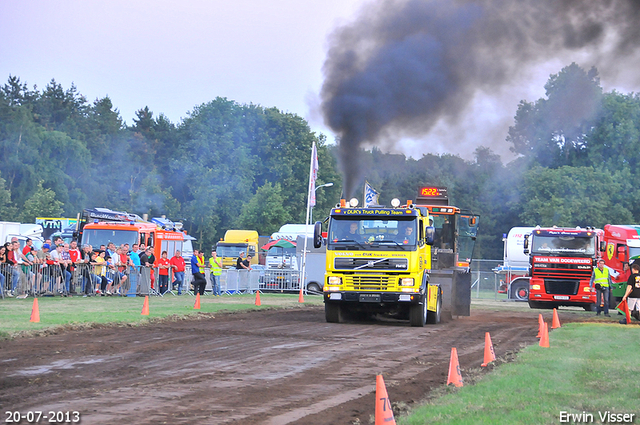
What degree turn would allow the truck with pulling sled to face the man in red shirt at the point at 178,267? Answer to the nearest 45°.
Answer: approximately 135° to its right

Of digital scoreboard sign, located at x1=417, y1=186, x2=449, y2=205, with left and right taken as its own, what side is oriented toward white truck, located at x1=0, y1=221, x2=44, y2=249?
right

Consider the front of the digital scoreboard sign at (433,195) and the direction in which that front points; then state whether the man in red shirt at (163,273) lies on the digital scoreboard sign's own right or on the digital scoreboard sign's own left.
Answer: on the digital scoreboard sign's own right

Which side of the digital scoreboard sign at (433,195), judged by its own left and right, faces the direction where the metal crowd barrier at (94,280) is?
right

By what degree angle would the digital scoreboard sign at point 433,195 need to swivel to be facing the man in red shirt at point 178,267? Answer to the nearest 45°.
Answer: approximately 90° to its right

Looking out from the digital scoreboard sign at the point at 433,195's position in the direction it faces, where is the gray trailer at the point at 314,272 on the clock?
The gray trailer is roughly at 5 o'clock from the digital scoreboard sign.
